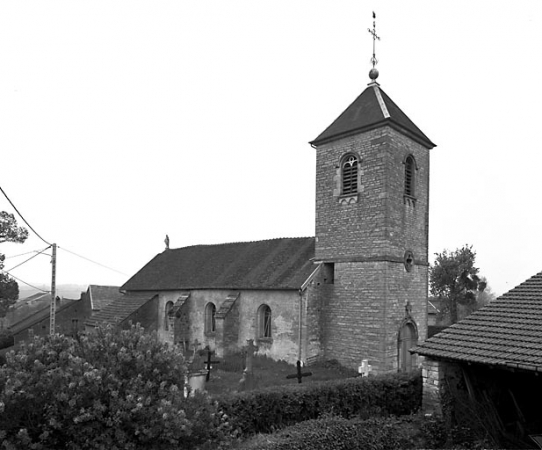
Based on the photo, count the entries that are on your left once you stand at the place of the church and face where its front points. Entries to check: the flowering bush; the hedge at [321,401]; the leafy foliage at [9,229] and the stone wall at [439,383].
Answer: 0

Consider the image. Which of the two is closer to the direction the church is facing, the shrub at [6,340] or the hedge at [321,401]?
the hedge

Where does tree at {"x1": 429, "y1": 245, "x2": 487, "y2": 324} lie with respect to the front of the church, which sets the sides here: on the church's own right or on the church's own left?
on the church's own left

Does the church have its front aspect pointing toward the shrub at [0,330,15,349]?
no

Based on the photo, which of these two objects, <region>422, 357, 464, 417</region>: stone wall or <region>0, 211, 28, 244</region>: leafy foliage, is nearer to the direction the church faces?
the stone wall

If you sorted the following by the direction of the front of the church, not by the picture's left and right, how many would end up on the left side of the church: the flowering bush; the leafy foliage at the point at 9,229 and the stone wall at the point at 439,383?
0

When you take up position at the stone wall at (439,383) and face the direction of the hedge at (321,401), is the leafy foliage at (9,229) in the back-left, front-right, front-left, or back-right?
front-right

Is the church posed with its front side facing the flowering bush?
no

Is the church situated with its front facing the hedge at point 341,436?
no

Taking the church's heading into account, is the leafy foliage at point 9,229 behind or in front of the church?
behind

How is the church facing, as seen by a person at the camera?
facing the viewer and to the right of the viewer

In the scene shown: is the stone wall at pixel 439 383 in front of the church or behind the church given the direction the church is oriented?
in front

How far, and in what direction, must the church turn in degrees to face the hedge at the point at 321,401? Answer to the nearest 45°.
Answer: approximately 45° to its right
